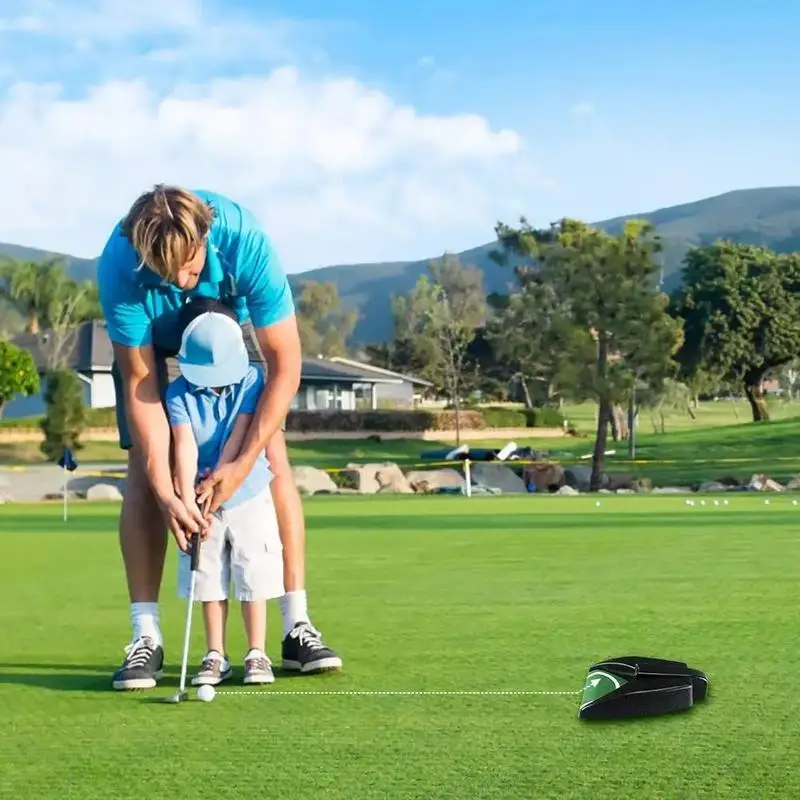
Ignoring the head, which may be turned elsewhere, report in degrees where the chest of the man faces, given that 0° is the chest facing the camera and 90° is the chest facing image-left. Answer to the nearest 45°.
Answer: approximately 0°

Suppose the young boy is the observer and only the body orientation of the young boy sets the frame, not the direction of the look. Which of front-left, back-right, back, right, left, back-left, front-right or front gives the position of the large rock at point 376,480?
back

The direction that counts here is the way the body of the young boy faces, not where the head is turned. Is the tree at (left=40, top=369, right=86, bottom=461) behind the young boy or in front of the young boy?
behind

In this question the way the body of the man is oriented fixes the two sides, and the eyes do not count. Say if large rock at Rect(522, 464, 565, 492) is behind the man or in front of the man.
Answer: behind

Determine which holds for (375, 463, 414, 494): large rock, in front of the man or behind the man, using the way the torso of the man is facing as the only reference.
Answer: behind
